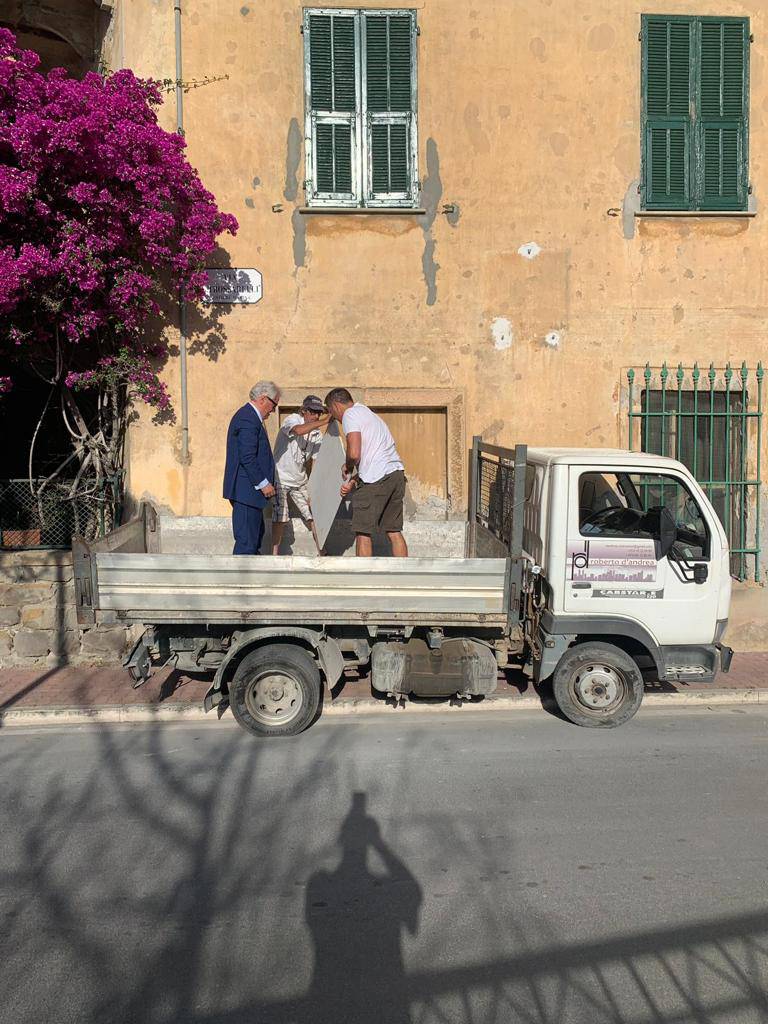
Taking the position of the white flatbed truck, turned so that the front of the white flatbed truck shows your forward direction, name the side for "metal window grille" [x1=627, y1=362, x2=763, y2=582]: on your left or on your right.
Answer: on your left

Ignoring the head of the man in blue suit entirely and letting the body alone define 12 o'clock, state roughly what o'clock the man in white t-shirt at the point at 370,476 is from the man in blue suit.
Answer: The man in white t-shirt is roughly at 12 o'clock from the man in blue suit.

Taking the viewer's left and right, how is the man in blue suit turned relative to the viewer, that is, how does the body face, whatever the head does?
facing to the right of the viewer

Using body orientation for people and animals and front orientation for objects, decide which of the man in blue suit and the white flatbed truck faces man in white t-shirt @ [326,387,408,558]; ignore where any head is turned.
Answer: the man in blue suit

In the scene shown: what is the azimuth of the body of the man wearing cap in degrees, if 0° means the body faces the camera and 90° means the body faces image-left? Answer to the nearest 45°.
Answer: approximately 315°

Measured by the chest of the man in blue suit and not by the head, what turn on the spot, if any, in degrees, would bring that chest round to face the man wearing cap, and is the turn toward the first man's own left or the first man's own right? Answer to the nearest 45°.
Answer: approximately 45° to the first man's own left

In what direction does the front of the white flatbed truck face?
to the viewer's right

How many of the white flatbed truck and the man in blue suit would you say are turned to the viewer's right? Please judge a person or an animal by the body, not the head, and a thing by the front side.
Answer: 2

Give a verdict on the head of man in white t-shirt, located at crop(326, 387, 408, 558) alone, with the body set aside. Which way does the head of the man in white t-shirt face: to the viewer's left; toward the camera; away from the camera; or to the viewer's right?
to the viewer's left
